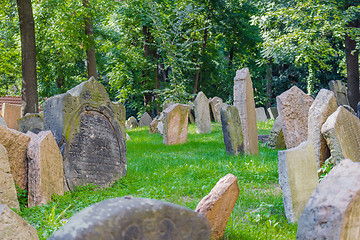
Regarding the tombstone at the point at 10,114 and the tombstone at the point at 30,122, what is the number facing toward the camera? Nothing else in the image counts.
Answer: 2

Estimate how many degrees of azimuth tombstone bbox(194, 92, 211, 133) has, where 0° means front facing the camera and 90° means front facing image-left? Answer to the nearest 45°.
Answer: approximately 0°

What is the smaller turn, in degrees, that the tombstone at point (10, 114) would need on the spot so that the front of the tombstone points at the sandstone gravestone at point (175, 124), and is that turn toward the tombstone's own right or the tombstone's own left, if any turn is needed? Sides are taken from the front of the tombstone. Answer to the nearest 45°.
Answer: approximately 45° to the tombstone's own left

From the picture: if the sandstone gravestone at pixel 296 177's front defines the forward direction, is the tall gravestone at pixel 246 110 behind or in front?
behind

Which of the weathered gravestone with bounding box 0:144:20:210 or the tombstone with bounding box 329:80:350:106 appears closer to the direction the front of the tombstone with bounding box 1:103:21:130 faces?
the weathered gravestone

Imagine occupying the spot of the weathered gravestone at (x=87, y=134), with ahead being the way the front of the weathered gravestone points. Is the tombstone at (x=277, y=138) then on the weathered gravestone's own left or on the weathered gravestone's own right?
on the weathered gravestone's own left

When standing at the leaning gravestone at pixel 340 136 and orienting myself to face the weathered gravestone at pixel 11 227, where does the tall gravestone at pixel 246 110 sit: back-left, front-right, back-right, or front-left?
back-right

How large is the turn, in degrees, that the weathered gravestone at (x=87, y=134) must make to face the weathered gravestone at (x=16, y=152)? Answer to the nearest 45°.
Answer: approximately 90° to its right
